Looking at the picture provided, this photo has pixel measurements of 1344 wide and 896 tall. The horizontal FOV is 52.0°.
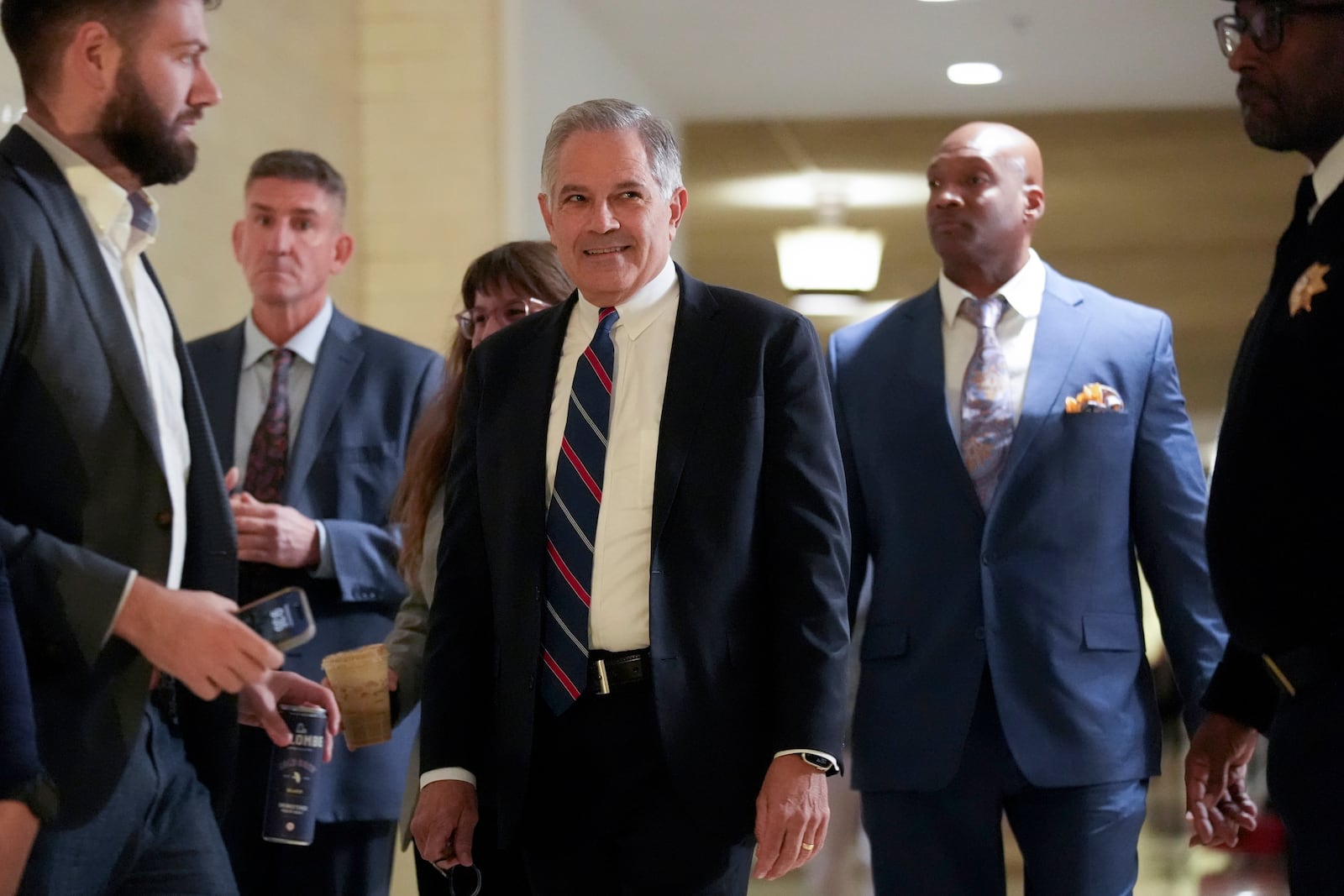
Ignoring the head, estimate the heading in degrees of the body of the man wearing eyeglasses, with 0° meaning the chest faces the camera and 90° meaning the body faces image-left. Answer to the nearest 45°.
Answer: approximately 45°

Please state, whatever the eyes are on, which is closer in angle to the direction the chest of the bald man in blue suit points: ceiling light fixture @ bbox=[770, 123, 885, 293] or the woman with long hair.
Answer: the woman with long hair

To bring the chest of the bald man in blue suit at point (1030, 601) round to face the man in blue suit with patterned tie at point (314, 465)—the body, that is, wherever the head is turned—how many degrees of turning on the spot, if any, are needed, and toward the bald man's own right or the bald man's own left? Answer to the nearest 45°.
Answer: approximately 90° to the bald man's own right
